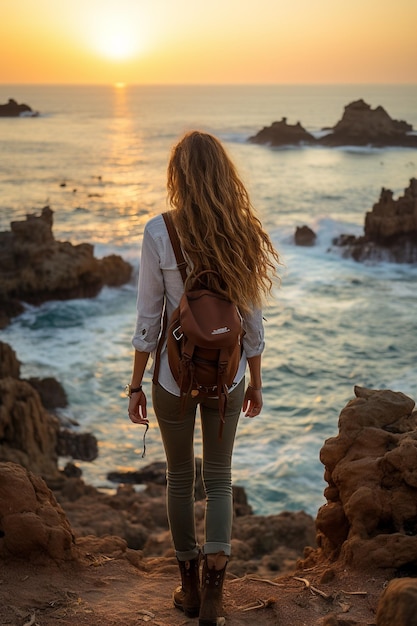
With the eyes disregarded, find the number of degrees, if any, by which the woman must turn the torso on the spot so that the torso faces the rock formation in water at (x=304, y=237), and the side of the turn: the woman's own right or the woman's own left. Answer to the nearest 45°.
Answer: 0° — they already face it

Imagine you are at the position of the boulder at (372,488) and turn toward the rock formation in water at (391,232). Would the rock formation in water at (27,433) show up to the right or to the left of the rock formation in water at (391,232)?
left

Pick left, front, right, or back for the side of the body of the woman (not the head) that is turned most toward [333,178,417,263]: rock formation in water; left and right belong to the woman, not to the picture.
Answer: front

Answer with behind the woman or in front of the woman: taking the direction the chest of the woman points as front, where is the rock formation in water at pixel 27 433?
in front

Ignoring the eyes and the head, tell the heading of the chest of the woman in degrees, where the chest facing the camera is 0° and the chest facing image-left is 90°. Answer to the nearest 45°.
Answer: approximately 180°

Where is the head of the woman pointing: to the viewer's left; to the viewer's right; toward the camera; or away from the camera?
away from the camera
